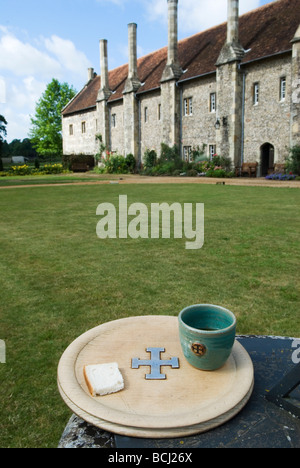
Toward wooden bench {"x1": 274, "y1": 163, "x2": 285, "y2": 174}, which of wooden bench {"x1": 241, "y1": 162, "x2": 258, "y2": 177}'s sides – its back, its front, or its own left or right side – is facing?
left

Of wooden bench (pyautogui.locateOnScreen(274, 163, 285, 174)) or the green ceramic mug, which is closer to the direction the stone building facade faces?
the green ceramic mug

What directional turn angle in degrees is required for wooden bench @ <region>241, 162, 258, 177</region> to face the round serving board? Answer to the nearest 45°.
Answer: approximately 45° to its left

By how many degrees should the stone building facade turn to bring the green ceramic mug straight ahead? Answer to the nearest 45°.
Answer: approximately 45° to its left

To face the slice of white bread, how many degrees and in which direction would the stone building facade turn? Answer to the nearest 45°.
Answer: approximately 45° to its left

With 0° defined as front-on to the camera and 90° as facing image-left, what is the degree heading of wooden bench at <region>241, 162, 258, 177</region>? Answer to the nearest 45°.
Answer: approximately 45°

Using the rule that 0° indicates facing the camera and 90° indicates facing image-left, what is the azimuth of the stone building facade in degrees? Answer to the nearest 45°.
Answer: approximately 45°

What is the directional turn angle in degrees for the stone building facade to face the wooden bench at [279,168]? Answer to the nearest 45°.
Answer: approximately 90° to its left
